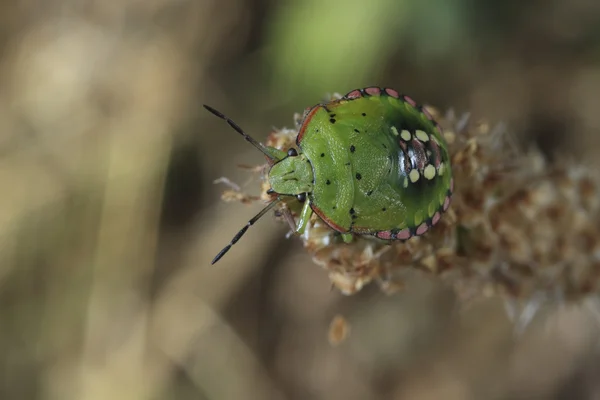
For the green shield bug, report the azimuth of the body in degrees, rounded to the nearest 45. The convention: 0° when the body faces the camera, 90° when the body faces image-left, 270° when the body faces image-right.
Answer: approximately 90°
